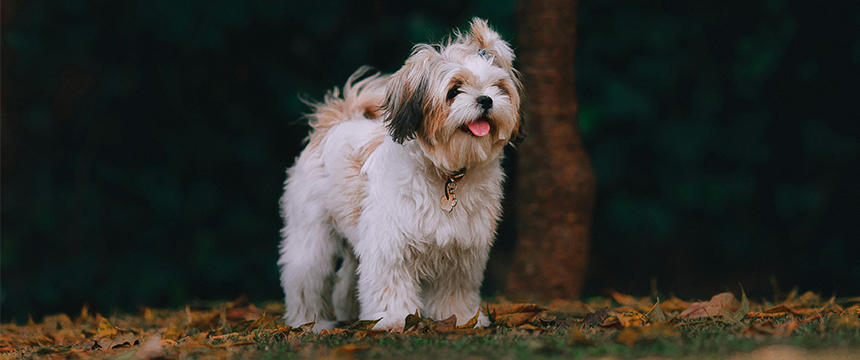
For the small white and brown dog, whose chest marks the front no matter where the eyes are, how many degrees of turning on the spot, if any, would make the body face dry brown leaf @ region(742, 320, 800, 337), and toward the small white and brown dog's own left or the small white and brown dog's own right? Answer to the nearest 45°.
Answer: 0° — it already faces it

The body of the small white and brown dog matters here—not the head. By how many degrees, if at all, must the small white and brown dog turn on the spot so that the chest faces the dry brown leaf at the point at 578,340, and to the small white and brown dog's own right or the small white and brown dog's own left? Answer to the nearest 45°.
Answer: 0° — it already faces it

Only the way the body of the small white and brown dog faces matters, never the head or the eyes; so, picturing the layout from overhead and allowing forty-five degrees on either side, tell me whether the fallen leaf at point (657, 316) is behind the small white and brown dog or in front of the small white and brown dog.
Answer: in front

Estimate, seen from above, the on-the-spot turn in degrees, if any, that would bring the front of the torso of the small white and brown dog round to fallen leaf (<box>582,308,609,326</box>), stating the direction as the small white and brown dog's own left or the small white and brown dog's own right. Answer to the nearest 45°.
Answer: approximately 45° to the small white and brown dog's own left

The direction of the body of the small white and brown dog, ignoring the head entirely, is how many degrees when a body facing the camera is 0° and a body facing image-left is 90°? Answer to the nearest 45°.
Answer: approximately 315°

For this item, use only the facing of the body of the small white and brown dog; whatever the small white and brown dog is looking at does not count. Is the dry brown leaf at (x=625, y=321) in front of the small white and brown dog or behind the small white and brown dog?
in front

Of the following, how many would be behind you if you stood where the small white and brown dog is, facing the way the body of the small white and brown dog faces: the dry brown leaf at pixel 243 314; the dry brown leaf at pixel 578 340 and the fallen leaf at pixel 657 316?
1

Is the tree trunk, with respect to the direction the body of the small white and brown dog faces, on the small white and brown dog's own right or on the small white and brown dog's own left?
on the small white and brown dog's own left

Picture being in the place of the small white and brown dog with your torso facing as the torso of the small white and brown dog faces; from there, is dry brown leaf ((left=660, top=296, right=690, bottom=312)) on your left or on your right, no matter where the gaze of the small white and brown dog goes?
on your left

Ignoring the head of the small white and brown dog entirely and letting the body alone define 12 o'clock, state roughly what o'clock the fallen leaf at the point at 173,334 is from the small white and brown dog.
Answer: The fallen leaf is roughly at 5 o'clock from the small white and brown dog.

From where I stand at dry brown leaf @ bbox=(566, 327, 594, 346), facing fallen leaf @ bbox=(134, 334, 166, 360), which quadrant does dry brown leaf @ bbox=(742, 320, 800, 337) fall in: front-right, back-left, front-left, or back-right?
back-right

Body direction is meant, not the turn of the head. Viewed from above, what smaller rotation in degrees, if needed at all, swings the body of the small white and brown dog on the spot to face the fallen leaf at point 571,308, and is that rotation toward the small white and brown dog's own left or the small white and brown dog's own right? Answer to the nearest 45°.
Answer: approximately 90° to the small white and brown dog's own left
